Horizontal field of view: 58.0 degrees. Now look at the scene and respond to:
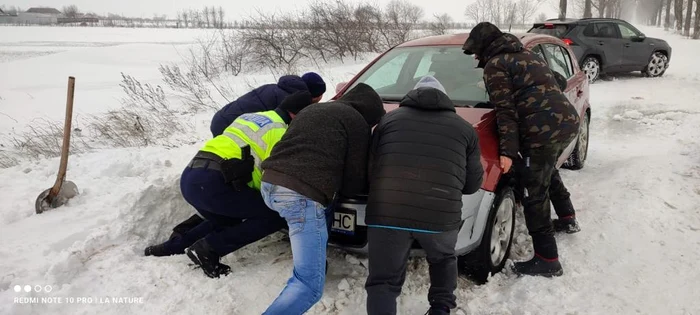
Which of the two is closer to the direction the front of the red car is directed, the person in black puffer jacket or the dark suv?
the person in black puffer jacket

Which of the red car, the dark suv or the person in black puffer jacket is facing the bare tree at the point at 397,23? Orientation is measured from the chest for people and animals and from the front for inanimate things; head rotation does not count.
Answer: the person in black puffer jacket

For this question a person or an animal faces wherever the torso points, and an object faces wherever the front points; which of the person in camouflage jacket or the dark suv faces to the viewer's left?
the person in camouflage jacket

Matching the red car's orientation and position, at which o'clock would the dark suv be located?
The dark suv is roughly at 5 o'clock from the red car.

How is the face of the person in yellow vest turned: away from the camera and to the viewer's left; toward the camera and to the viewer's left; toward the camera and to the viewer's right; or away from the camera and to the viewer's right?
away from the camera and to the viewer's right

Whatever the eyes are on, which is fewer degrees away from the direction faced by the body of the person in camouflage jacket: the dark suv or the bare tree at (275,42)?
the bare tree

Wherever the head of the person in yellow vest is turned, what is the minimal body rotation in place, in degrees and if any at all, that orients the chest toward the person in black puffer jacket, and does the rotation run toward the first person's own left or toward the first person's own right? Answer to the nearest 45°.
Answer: approximately 90° to the first person's own right

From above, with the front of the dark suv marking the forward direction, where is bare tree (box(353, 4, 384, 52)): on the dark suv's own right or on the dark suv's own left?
on the dark suv's own left

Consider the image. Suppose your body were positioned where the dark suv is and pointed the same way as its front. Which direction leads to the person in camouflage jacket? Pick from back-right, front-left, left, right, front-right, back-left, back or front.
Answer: back-right

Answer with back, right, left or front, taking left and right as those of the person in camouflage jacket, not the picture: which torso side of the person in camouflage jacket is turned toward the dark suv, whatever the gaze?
right

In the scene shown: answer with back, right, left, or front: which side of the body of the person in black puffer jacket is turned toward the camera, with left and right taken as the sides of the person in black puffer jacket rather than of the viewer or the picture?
back

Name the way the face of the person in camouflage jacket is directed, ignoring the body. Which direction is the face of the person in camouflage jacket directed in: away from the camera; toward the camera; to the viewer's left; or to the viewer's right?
to the viewer's left

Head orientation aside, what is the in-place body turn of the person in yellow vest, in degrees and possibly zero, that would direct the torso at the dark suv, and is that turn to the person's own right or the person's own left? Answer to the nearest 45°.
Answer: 0° — they already face it

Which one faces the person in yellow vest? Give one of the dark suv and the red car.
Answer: the red car

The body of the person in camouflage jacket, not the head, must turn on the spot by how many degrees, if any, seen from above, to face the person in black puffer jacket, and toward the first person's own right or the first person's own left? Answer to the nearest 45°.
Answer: approximately 45° to the first person's own left
